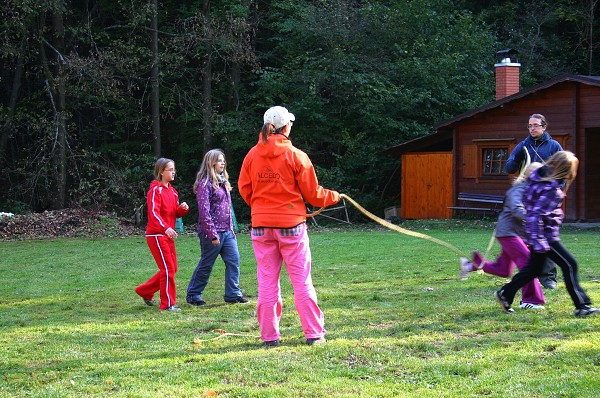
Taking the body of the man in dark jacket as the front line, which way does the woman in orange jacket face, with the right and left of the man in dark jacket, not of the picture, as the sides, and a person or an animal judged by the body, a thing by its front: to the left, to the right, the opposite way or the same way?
the opposite way

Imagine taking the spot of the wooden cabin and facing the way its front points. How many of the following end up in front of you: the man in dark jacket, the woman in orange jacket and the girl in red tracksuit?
3

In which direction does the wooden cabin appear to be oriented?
toward the camera

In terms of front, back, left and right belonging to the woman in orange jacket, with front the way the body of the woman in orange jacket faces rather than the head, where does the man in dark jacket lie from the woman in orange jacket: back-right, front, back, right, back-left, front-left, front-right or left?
front

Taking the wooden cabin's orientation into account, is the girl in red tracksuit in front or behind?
in front

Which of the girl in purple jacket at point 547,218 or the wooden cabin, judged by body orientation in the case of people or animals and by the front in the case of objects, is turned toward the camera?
the wooden cabin

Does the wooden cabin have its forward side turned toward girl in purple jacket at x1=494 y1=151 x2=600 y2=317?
yes

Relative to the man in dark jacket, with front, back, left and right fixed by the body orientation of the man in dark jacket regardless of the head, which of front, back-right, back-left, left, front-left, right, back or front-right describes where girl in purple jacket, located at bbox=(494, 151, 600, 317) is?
front-left

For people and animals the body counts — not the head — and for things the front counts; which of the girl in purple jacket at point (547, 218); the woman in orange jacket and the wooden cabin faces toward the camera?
the wooden cabin

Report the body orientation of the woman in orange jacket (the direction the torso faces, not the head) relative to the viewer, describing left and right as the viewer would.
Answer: facing away from the viewer and to the right of the viewer
